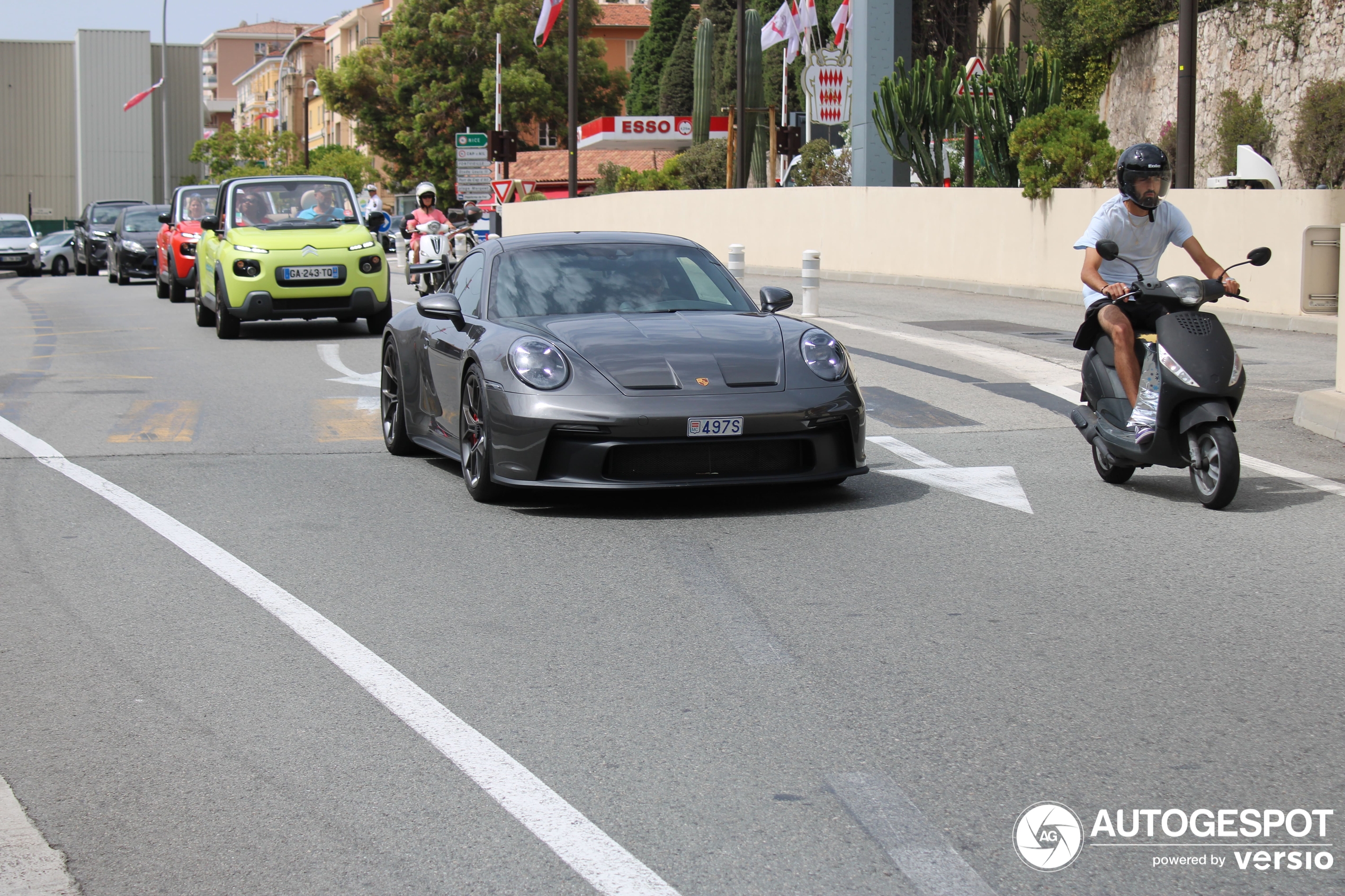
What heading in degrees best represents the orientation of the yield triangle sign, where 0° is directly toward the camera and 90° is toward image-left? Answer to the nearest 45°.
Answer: approximately 0°

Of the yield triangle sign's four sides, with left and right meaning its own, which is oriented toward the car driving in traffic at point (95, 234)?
right

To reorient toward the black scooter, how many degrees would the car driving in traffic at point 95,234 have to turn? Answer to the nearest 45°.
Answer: approximately 45° to its right

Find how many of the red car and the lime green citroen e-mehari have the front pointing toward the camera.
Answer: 2

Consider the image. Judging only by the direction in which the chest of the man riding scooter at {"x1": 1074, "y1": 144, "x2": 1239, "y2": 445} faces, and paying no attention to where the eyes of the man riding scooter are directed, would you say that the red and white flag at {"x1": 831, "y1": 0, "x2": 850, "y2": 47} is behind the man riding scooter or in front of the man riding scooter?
behind

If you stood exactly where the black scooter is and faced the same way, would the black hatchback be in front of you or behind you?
behind

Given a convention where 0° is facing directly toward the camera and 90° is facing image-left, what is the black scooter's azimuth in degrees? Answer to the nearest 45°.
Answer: approximately 315°

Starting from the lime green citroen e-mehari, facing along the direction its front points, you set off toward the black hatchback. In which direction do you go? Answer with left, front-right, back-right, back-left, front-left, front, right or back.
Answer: back

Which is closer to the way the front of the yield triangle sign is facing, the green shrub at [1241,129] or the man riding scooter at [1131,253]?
the man riding scooter

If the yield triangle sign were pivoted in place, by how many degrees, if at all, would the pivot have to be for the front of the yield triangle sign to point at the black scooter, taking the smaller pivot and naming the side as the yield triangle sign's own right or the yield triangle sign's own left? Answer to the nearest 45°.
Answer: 0° — it already faces it
